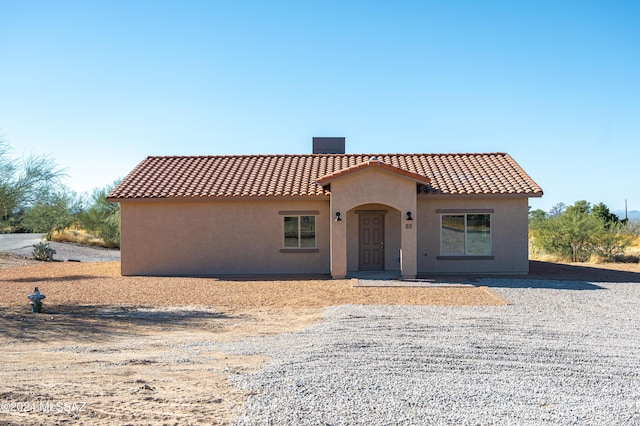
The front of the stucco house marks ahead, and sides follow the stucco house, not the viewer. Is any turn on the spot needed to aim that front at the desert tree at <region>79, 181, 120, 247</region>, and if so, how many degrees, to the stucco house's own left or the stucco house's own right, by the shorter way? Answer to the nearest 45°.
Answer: approximately 135° to the stucco house's own right

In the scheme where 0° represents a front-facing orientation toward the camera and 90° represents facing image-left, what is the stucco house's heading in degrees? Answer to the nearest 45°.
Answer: approximately 0°

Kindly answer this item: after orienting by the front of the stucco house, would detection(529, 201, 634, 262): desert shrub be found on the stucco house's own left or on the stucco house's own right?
on the stucco house's own left

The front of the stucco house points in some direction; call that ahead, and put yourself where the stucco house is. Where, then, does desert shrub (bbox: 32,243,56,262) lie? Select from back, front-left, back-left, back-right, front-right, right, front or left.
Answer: back-right
